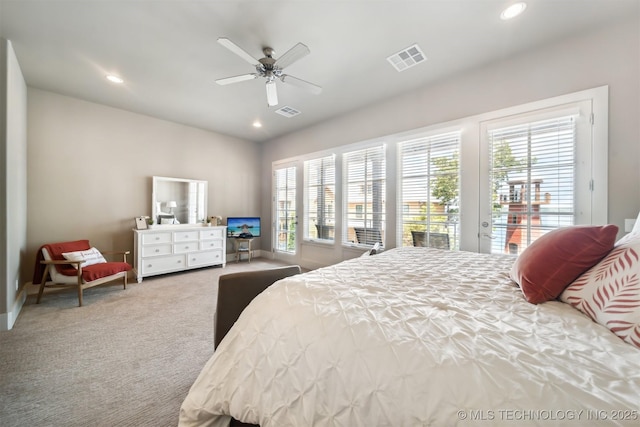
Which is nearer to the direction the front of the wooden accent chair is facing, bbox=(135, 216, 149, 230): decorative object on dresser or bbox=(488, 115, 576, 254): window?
the window

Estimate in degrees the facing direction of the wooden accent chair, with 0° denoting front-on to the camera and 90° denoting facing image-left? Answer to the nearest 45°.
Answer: approximately 315°

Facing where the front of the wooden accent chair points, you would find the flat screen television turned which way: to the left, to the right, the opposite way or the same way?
to the right

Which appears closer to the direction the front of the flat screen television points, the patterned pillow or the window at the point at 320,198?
the patterned pillow

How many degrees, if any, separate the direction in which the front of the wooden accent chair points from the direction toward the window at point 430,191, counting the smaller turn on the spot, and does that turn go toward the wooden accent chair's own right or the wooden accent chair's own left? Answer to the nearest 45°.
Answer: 0° — it already faces it
